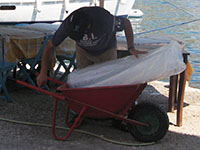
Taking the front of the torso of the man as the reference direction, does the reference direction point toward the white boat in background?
no

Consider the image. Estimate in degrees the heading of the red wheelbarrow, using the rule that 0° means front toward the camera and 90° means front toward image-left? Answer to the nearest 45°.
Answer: approximately 270°

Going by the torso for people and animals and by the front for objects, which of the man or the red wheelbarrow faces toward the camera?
the man

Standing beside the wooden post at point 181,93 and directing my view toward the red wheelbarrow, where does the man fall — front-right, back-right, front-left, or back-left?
front-right

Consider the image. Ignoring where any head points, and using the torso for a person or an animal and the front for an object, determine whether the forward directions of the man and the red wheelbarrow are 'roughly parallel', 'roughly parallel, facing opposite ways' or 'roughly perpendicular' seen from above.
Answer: roughly perpendicular

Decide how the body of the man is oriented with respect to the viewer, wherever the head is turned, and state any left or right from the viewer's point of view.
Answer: facing the viewer

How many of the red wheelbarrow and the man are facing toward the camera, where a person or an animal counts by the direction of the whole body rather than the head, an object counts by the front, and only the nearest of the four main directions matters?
1

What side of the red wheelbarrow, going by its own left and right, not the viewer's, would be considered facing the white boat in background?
left

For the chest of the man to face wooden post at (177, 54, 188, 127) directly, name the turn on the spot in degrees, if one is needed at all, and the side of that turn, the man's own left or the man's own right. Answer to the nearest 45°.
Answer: approximately 135° to the man's own left

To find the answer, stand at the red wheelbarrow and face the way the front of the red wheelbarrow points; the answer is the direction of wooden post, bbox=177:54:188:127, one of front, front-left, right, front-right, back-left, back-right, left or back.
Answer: front-left
